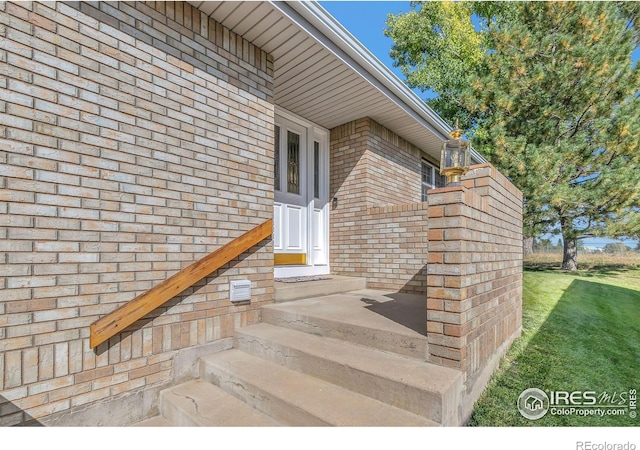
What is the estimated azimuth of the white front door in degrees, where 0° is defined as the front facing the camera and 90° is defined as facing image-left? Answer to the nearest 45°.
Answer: approximately 315°

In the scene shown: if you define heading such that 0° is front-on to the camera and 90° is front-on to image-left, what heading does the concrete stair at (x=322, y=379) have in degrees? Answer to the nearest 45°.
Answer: approximately 45°

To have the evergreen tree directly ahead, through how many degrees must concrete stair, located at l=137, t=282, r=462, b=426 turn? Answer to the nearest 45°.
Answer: approximately 180°

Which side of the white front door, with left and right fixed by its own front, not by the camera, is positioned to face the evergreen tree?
left

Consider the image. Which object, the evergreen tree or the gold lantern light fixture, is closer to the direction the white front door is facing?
the gold lantern light fixture
